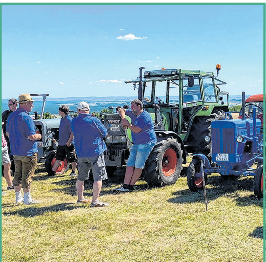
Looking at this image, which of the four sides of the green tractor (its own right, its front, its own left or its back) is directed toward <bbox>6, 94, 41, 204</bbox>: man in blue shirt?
front

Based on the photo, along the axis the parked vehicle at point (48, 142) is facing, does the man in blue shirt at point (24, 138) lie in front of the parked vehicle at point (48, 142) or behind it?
in front

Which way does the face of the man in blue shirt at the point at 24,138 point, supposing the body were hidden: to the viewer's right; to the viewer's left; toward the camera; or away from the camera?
to the viewer's right

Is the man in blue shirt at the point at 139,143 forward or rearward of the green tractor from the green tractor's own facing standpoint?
forward

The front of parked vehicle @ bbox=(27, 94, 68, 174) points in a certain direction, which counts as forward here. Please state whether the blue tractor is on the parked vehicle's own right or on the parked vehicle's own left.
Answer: on the parked vehicle's own left

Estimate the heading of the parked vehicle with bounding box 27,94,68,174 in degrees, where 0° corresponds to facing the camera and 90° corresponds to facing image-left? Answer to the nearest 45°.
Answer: approximately 45°

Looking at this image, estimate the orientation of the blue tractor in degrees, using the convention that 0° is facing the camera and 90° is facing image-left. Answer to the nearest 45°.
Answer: approximately 45°

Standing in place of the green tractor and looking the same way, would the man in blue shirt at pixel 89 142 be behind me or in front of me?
in front

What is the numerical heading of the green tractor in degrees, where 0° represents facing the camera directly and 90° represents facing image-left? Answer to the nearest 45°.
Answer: approximately 45°
